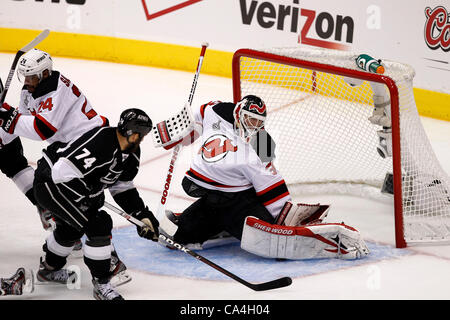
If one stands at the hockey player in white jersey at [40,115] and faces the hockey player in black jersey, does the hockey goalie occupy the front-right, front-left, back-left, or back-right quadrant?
front-left

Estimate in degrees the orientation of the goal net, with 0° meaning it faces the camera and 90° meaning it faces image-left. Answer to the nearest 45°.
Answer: approximately 45°

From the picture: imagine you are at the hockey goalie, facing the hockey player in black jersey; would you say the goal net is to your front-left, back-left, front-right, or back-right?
back-right

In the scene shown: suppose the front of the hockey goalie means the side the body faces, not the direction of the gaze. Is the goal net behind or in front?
behind

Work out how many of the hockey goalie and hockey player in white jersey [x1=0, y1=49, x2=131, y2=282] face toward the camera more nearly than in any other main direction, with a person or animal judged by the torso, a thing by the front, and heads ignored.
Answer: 1

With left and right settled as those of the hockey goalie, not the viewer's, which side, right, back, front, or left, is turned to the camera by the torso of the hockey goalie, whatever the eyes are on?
front

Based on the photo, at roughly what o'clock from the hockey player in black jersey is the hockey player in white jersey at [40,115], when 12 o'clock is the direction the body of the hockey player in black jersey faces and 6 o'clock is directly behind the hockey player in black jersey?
The hockey player in white jersey is roughly at 7 o'clock from the hockey player in black jersey.
